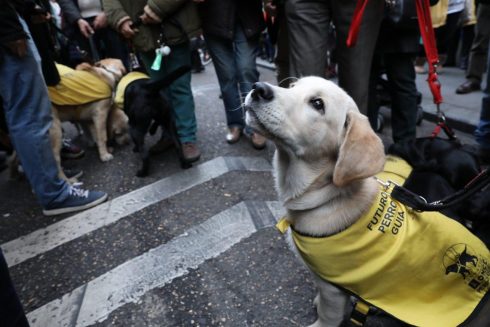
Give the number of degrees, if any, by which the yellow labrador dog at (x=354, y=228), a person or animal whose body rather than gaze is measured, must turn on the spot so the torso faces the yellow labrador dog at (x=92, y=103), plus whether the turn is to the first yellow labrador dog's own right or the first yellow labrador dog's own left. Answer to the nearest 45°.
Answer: approximately 45° to the first yellow labrador dog's own right

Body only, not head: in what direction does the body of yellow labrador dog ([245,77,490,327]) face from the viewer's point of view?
to the viewer's left

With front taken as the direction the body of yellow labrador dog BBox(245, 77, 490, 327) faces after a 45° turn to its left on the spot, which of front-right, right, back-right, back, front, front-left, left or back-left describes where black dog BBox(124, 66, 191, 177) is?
right
